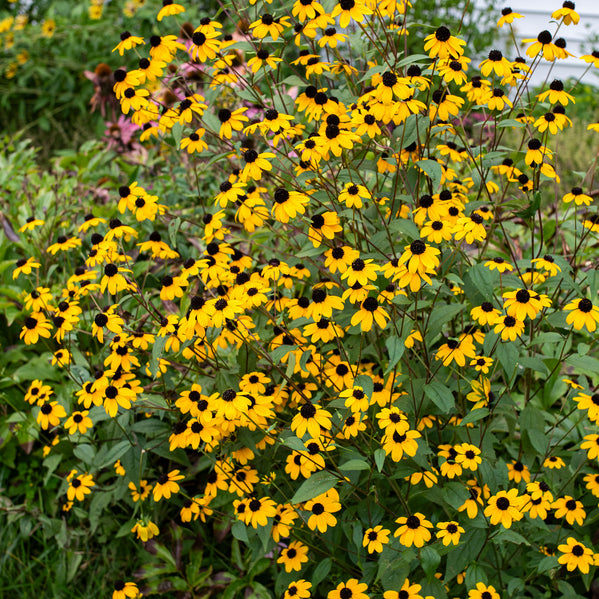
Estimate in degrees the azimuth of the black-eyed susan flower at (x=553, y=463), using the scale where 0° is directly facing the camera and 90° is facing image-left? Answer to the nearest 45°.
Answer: approximately 0°

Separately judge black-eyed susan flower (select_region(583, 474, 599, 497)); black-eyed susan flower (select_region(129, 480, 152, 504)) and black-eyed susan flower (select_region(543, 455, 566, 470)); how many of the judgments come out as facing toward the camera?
3

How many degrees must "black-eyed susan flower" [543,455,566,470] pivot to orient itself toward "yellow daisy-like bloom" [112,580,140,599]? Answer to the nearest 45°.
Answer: approximately 45° to its right

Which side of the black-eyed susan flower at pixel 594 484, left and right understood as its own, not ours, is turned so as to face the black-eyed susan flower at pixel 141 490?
right

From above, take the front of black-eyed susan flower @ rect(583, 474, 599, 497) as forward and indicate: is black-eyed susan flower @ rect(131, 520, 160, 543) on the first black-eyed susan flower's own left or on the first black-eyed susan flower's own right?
on the first black-eyed susan flower's own right
